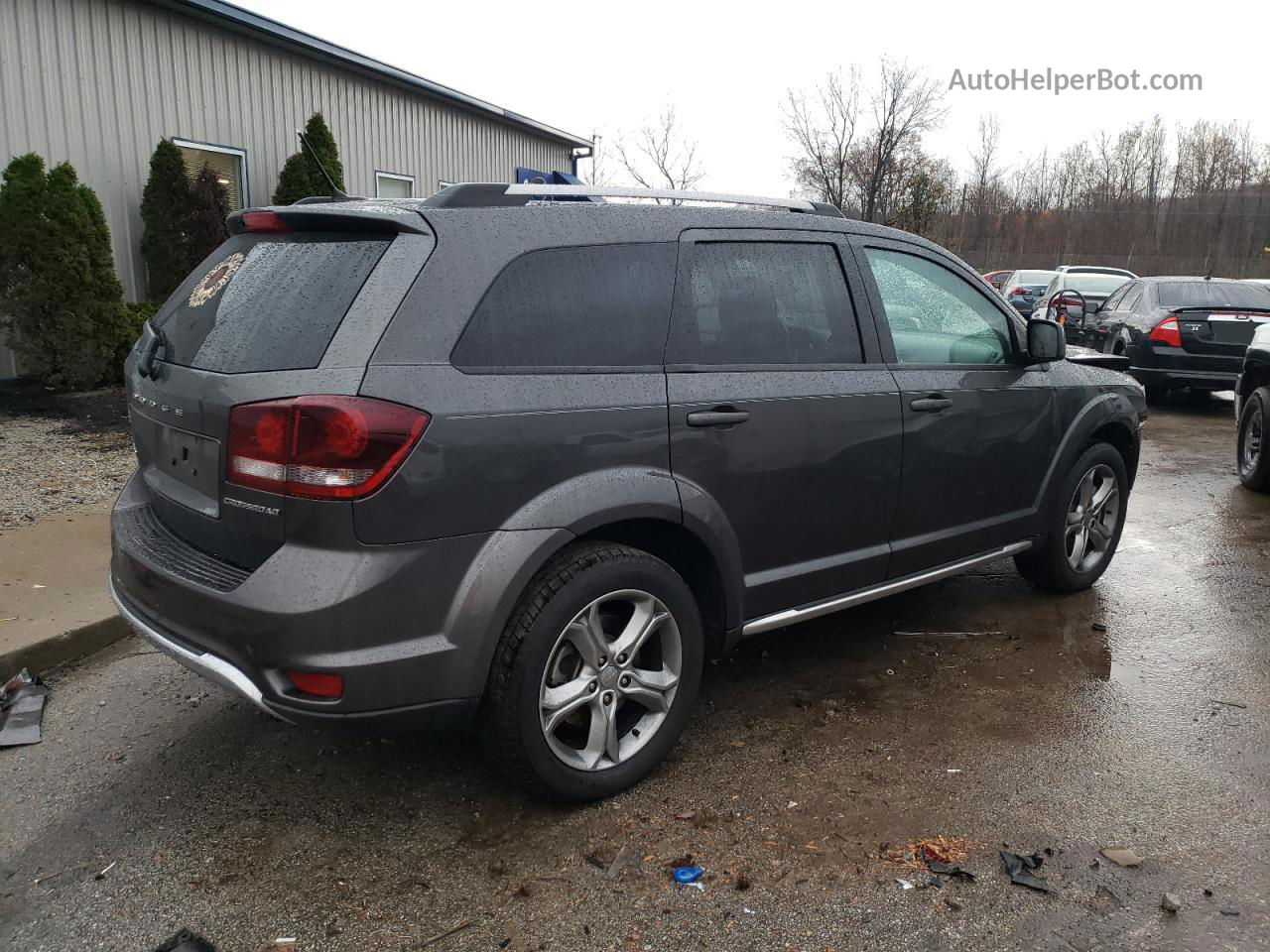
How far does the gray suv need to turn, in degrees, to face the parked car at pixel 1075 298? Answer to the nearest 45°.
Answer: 0° — it already faces it

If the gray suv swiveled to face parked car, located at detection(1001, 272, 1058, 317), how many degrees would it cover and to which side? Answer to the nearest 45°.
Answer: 0° — it already faces it

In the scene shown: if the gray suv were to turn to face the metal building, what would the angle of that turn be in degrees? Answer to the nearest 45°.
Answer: approximately 90° to its left

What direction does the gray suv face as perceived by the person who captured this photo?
facing away from the viewer and to the right of the viewer

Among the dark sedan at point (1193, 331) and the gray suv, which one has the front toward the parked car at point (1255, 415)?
the gray suv

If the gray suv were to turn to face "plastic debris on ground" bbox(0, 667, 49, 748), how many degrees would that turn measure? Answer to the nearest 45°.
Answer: approximately 135° to its left

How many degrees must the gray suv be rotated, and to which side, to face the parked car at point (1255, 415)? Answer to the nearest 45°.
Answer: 0° — it already faces it

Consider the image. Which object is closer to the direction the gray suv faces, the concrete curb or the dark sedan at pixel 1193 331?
the dark sedan

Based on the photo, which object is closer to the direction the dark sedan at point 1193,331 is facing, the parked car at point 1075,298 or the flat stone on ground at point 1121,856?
the parked car

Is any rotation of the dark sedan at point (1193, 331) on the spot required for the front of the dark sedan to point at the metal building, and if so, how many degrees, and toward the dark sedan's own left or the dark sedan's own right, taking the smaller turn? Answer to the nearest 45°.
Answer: approximately 90° to the dark sedan's own left

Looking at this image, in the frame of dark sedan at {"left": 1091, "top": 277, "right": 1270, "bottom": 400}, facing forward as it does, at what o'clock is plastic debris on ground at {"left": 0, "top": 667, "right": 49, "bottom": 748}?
The plastic debris on ground is roughly at 8 o'clock from the dark sedan.

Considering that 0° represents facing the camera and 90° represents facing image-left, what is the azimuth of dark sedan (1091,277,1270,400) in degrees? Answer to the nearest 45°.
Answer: approximately 135°
